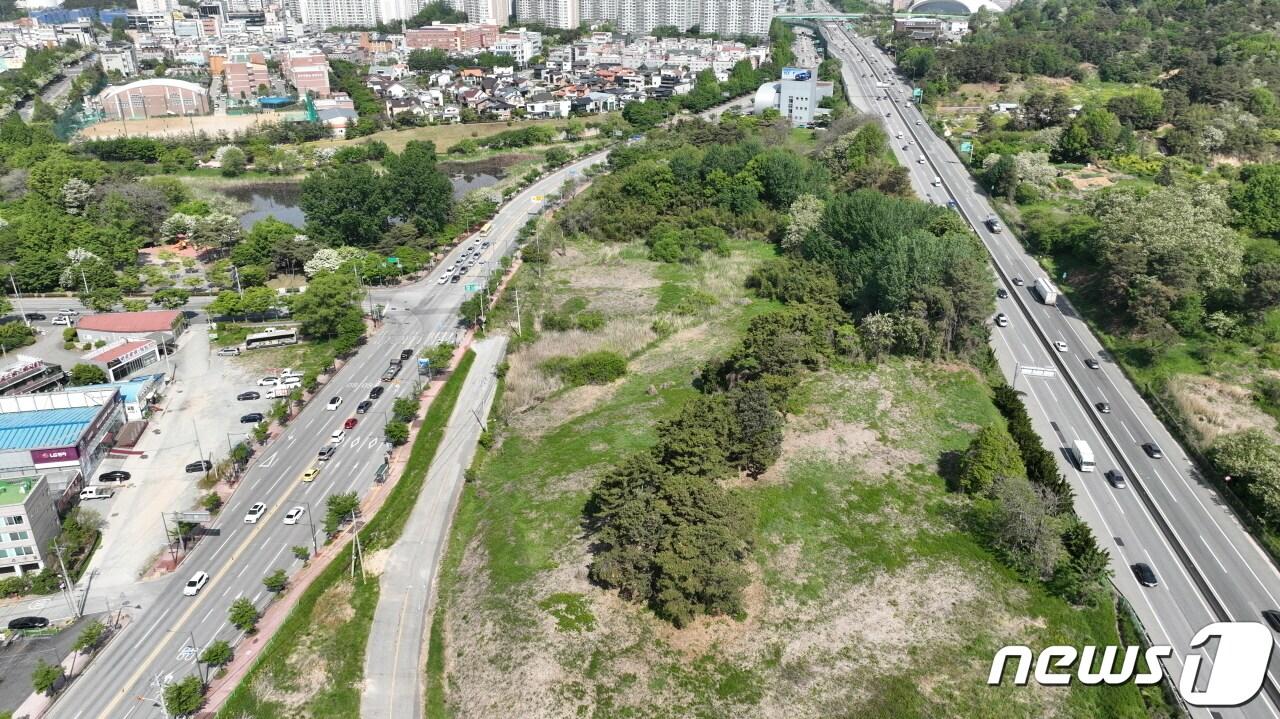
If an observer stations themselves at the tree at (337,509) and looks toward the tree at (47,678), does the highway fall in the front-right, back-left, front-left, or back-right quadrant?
back-left

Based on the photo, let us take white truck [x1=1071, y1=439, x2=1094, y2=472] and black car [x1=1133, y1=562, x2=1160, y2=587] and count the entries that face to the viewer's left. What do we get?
0

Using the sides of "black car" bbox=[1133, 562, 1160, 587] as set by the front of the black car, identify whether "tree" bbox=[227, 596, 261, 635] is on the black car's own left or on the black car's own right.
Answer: on the black car's own right

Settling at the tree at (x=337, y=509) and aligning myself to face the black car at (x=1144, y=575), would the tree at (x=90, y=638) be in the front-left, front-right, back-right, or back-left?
back-right

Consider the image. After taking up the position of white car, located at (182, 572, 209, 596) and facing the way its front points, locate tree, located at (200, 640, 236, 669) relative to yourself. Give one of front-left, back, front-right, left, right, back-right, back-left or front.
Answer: front-left

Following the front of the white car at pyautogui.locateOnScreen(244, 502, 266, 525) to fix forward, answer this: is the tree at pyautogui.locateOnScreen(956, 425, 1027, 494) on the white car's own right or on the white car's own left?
on the white car's own left

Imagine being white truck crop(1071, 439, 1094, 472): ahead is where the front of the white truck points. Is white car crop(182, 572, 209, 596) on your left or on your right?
on your right

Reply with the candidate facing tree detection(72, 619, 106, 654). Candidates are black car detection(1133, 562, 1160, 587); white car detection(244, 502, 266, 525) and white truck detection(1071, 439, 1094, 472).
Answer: the white car

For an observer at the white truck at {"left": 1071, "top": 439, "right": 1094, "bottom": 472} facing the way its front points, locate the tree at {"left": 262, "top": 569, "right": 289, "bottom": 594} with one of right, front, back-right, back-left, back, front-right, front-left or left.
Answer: right

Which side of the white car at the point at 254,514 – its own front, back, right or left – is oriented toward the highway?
left

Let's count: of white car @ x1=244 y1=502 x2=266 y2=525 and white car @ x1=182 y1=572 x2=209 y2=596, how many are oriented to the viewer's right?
0

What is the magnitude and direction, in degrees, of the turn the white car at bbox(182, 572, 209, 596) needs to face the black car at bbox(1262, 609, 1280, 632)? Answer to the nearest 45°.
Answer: approximately 90° to its left

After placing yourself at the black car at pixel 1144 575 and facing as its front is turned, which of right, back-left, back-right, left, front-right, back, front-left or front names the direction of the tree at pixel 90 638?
right

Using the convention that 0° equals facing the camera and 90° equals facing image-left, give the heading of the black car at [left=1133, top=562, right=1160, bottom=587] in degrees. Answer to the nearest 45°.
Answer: approximately 315°

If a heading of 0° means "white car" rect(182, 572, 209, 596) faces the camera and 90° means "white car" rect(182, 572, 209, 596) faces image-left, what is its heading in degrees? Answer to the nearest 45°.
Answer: approximately 45°

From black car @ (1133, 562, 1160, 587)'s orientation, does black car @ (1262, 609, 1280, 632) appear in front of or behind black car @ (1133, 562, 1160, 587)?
in front
